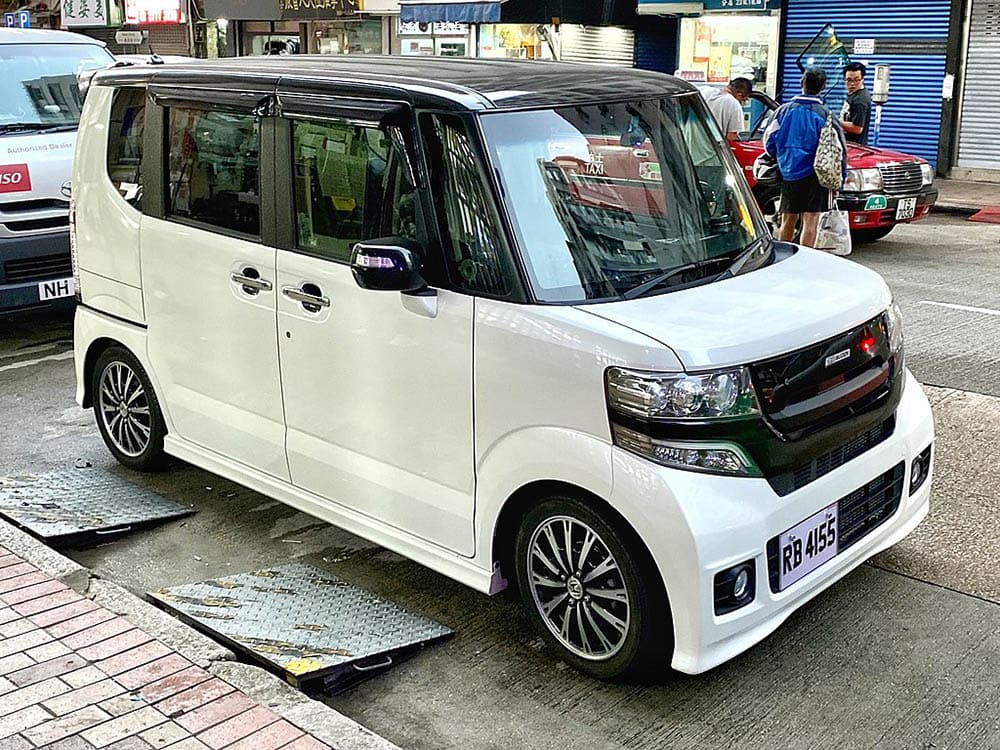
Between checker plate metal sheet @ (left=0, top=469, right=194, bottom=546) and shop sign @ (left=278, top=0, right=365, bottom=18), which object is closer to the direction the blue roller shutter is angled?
the checker plate metal sheet

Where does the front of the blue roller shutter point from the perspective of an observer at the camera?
facing the viewer

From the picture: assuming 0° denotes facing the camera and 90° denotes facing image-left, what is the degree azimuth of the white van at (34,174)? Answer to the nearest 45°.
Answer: approximately 315°

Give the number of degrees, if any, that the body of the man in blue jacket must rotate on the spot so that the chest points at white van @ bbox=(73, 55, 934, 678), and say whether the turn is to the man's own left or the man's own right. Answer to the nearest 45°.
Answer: approximately 180°

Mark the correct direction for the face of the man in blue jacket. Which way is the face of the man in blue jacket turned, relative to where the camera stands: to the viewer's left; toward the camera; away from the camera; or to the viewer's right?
away from the camera

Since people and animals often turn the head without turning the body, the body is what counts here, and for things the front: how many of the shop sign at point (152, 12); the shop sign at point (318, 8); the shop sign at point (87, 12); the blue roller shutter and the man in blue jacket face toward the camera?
4

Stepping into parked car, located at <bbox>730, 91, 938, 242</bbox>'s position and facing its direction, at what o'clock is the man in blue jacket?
The man in blue jacket is roughly at 2 o'clock from the parked car.

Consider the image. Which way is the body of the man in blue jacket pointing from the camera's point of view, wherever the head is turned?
away from the camera

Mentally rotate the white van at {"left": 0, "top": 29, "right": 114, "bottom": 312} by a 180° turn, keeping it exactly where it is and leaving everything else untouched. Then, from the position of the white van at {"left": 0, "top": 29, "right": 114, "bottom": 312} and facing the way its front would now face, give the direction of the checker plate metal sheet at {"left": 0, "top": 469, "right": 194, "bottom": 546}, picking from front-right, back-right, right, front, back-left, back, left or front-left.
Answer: back-left

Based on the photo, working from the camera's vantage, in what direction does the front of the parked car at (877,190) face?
facing the viewer and to the right of the viewer

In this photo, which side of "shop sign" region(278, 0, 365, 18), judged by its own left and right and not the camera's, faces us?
front

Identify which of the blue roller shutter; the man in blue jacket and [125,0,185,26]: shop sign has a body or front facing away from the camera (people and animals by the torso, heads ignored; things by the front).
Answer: the man in blue jacket
